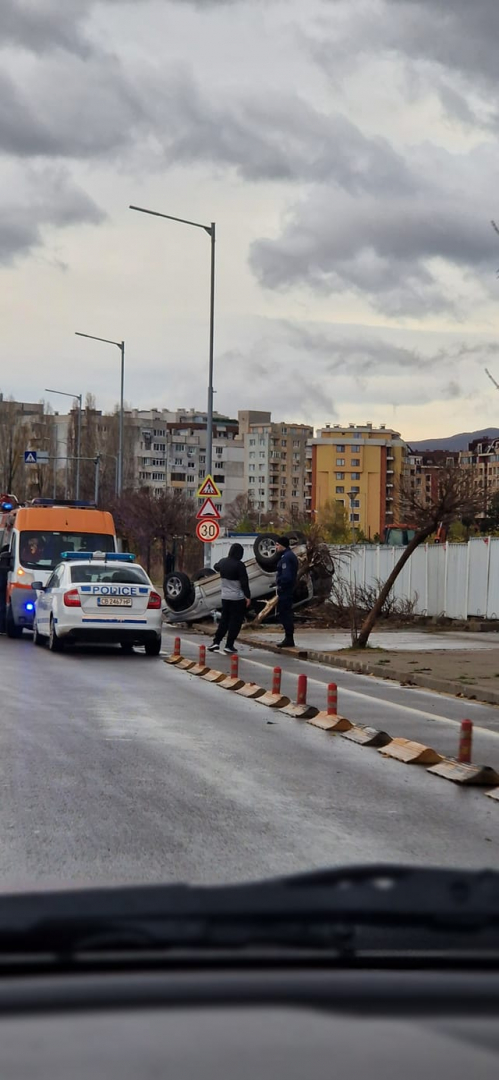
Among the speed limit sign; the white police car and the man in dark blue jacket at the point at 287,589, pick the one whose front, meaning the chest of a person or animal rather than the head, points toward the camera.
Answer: the speed limit sign

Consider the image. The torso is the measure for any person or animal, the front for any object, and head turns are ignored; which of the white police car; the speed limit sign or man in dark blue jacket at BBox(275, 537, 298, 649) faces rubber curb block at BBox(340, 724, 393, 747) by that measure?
the speed limit sign

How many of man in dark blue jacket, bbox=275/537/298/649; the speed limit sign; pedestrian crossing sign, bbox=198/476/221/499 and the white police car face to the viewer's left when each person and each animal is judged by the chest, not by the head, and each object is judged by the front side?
1

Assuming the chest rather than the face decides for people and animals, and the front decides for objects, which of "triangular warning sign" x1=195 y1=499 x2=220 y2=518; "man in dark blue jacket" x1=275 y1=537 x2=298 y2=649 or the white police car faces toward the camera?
the triangular warning sign

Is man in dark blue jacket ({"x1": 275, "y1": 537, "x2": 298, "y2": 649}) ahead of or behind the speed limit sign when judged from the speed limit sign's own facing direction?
ahead

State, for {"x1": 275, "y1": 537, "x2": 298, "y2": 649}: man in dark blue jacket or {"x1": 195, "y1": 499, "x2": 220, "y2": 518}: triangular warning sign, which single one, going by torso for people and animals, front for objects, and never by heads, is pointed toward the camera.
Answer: the triangular warning sign

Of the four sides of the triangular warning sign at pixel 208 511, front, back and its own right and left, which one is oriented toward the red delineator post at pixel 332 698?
front

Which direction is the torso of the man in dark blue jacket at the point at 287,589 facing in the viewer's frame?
to the viewer's left

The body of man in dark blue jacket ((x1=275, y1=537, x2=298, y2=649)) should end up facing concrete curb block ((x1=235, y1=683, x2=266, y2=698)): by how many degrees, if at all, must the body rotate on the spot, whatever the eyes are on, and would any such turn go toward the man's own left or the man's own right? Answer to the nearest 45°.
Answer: approximately 90° to the man's own left

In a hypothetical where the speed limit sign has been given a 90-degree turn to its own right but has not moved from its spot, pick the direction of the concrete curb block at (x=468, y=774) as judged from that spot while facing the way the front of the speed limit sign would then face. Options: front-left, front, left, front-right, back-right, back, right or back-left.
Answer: left

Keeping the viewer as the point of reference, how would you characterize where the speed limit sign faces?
facing the viewer

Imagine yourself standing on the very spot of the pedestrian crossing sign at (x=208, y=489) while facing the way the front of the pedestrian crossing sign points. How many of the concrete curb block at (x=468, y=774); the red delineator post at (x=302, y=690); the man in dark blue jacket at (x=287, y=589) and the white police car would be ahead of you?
4

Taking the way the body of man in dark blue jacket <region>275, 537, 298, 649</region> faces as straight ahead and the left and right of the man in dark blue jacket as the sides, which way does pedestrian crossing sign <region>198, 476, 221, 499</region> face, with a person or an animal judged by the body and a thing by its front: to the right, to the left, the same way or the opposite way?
to the left

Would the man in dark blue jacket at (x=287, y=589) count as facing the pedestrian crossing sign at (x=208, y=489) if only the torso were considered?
no

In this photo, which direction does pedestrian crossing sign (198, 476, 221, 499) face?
toward the camera

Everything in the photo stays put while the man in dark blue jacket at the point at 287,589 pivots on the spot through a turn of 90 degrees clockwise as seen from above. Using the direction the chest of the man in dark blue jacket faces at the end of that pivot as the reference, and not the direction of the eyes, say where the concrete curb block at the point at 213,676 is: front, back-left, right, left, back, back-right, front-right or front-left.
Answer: back

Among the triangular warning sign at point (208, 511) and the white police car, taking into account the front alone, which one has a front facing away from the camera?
the white police car

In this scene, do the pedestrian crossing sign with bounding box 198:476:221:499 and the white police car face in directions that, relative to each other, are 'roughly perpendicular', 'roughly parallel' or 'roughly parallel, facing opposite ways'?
roughly parallel, facing opposite ways

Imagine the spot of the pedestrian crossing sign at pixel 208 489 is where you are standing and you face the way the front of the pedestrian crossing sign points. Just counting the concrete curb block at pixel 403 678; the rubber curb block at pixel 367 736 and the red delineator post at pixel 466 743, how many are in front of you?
3

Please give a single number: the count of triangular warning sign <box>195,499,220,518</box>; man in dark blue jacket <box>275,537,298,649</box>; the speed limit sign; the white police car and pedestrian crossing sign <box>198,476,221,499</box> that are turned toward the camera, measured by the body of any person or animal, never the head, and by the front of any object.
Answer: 3

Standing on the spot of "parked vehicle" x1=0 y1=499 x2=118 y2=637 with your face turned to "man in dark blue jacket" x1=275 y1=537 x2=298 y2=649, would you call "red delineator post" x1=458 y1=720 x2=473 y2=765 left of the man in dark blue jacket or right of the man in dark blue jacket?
right

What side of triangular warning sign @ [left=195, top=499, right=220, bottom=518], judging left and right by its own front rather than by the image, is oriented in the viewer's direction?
front

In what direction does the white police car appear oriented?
away from the camera
